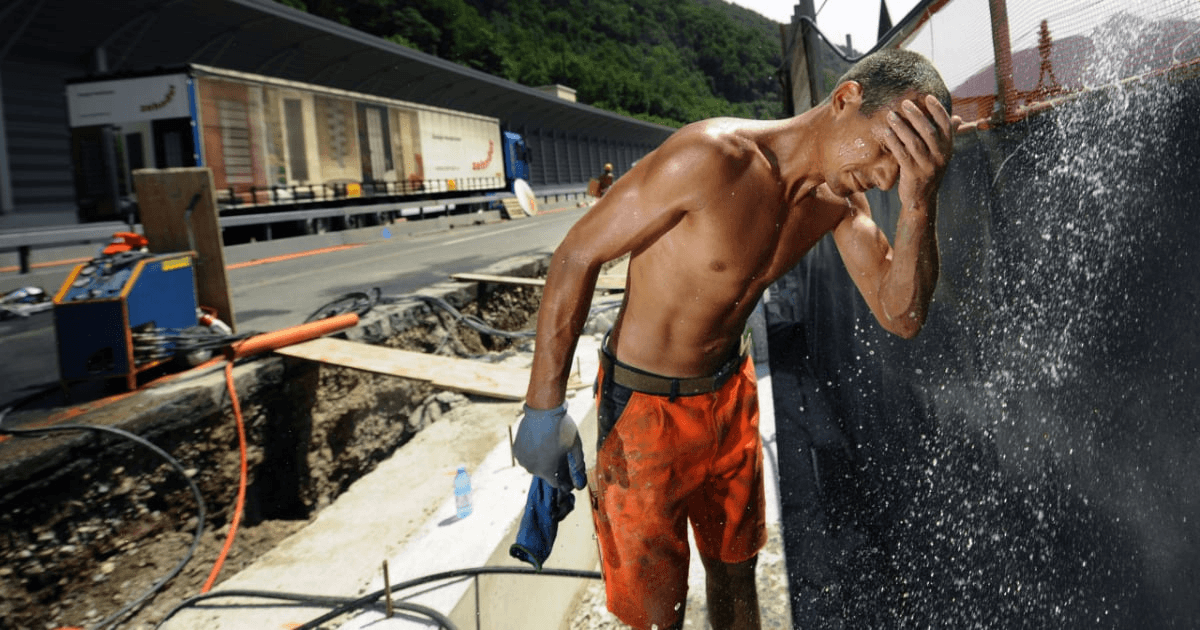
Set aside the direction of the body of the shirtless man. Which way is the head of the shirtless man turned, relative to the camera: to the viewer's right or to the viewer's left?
to the viewer's right

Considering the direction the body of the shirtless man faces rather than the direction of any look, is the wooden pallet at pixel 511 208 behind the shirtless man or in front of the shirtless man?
behind

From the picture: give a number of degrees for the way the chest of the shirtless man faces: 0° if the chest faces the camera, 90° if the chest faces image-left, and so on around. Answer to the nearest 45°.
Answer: approximately 315°

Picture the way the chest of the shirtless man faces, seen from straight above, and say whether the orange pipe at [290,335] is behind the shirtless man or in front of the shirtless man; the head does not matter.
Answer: behind

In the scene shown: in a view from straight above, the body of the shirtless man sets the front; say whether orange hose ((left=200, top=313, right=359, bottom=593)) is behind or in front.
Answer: behind
